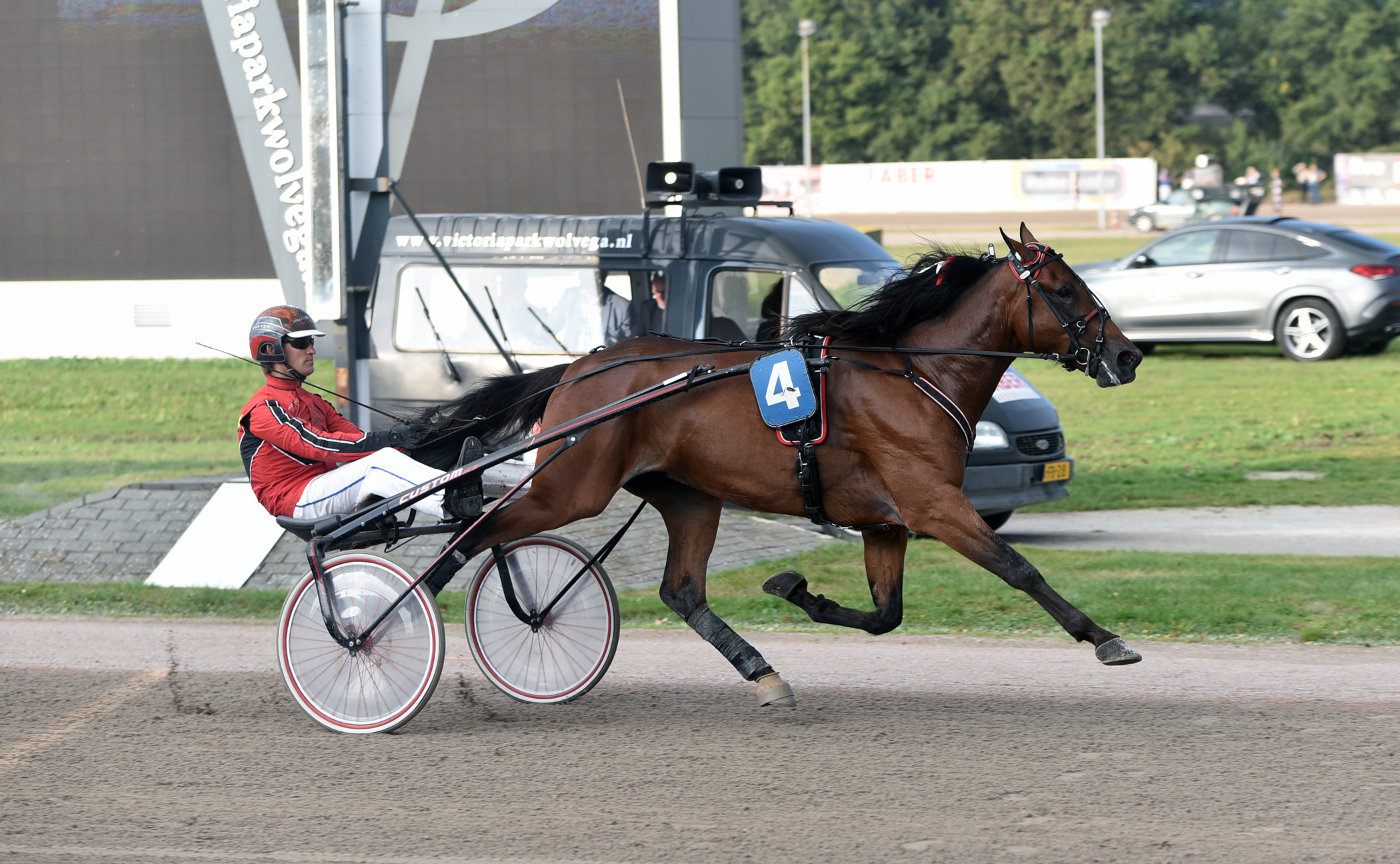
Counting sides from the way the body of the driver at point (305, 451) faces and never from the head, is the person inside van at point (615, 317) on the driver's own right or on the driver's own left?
on the driver's own left

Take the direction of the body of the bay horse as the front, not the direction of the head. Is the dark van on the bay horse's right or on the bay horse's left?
on the bay horse's left

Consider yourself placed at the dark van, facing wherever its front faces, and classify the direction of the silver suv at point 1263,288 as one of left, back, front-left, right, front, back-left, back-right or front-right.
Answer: left

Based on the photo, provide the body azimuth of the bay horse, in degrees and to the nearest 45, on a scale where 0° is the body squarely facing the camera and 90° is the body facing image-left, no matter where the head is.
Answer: approximately 270°

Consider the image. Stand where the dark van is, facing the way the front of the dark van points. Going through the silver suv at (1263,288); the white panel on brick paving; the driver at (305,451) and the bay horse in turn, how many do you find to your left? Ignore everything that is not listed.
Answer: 1

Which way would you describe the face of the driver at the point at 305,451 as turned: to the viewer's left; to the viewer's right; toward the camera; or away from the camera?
to the viewer's right

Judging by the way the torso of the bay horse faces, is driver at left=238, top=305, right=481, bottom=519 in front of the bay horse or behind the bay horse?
behind

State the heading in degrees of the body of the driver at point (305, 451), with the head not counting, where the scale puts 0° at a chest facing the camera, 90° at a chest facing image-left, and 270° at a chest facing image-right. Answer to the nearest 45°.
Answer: approximately 270°

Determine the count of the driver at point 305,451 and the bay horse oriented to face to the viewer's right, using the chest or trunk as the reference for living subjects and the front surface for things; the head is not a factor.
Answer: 2

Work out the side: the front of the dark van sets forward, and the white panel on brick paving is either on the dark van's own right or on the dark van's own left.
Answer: on the dark van's own right
